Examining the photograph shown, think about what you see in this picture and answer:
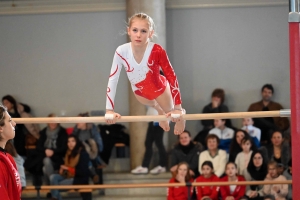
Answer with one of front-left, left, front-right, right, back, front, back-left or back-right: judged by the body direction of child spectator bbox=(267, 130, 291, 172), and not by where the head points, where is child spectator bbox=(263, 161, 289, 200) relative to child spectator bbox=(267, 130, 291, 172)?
front

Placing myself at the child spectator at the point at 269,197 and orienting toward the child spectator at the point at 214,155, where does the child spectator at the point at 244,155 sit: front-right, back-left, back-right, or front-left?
front-right

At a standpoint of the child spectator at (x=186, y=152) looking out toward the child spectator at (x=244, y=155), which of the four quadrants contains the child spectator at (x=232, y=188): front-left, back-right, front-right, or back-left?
front-right

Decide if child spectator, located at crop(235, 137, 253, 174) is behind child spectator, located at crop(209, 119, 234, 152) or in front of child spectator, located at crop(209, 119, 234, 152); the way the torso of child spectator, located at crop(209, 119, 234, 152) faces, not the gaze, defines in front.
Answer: in front

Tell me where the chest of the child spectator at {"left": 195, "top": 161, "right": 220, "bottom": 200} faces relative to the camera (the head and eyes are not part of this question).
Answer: toward the camera

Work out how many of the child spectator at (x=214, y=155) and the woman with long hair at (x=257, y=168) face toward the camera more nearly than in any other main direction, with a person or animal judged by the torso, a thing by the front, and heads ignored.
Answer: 2

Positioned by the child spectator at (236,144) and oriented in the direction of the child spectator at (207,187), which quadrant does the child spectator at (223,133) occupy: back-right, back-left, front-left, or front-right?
back-right

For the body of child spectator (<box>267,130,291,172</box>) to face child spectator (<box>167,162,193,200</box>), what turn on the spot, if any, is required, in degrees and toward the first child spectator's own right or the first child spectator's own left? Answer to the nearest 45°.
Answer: approximately 45° to the first child spectator's own right

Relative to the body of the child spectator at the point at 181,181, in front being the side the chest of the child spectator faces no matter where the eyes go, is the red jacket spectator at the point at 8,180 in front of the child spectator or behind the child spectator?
in front

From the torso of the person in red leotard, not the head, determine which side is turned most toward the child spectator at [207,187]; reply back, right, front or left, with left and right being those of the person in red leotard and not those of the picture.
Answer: back

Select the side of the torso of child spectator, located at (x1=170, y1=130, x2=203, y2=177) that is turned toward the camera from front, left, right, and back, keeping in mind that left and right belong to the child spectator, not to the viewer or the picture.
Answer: front

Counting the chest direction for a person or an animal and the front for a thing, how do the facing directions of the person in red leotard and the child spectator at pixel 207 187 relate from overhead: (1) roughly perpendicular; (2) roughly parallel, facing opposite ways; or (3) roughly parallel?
roughly parallel
